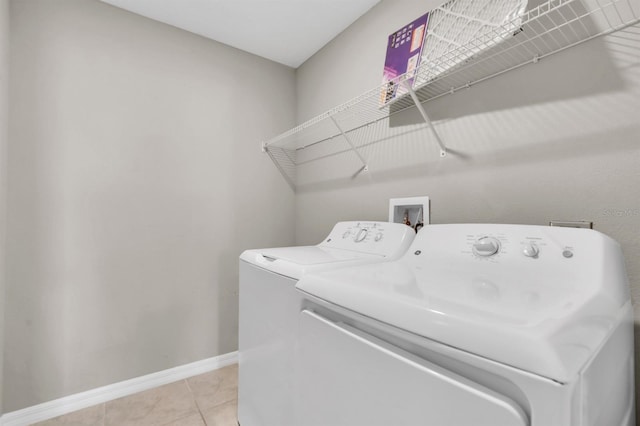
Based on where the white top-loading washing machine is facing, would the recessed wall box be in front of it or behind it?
behind

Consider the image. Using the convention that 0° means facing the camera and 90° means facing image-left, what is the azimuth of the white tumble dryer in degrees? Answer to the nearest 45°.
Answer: approximately 45°

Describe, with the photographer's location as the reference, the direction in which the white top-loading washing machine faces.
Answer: facing the viewer and to the left of the viewer

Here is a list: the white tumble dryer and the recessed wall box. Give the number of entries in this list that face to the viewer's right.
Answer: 0

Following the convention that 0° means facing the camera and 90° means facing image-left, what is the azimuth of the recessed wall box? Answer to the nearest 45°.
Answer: approximately 45°

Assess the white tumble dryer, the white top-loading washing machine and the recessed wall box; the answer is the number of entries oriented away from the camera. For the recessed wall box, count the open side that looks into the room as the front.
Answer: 0

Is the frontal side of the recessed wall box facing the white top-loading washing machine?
yes

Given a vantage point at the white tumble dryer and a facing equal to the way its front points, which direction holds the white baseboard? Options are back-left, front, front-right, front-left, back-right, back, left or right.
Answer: front-right
